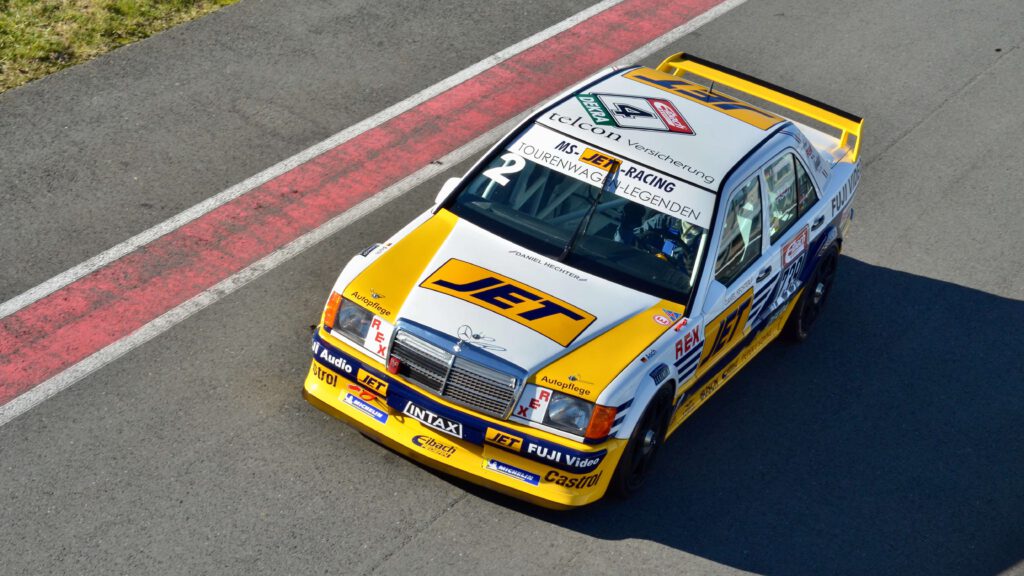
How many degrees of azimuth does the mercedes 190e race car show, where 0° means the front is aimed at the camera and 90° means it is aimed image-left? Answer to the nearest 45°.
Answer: approximately 45°
